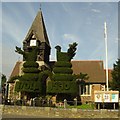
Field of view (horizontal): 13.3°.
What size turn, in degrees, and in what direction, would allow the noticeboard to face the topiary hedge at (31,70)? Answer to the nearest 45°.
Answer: approximately 135° to its right

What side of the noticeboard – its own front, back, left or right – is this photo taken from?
front

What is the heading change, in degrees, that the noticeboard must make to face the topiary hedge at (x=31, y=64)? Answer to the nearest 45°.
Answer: approximately 135° to its right
